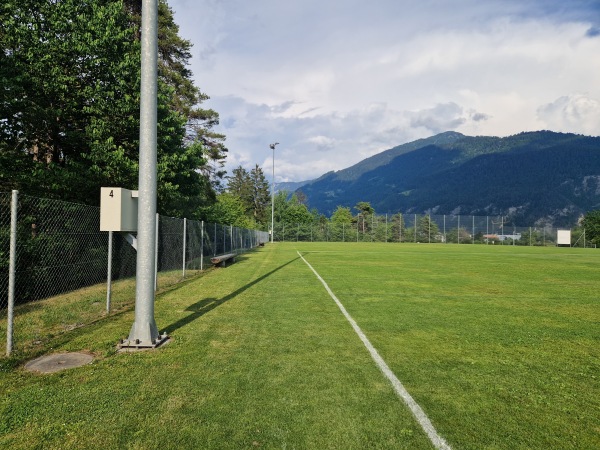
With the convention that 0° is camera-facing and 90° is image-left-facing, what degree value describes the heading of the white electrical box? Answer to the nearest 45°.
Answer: approximately 45°

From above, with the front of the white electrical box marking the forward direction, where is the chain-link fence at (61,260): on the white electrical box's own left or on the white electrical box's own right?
on the white electrical box's own right
